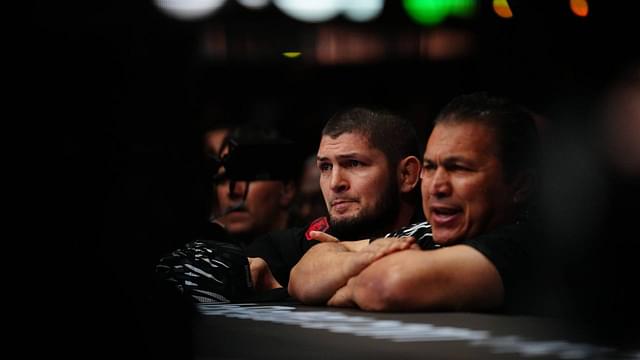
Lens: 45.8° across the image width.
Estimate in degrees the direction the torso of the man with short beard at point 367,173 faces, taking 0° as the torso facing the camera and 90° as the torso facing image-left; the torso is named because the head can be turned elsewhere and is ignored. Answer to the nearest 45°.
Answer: approximately 45°
